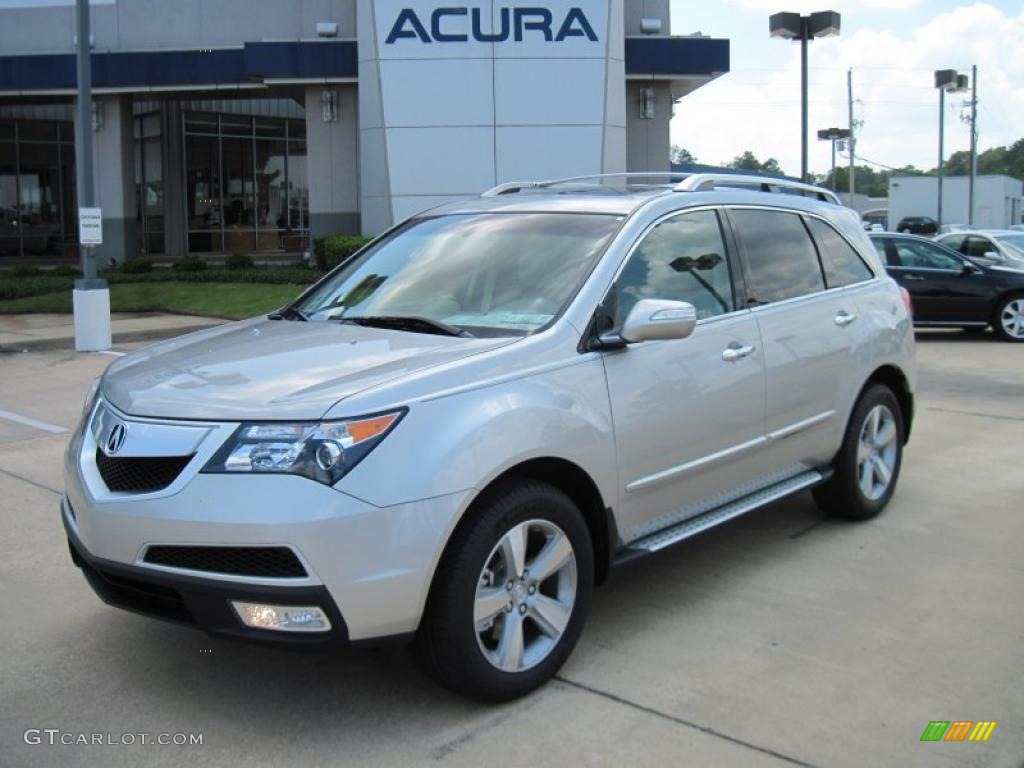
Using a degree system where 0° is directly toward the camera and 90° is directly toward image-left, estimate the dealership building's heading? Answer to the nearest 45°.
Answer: approximately 0°

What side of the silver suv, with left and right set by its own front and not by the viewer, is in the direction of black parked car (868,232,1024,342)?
back

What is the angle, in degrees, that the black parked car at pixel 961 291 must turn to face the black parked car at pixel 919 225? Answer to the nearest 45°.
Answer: approximately 90° to its left

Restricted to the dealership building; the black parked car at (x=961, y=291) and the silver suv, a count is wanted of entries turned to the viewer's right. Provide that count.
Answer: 1

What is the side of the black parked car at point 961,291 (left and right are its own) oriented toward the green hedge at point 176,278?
back

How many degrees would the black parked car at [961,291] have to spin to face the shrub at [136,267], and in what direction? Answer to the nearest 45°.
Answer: approximately 180°

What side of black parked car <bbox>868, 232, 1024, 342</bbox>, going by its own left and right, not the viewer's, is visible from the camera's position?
right

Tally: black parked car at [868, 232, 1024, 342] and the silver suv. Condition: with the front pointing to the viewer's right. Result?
1

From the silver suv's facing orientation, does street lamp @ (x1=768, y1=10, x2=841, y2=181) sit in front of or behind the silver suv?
behind

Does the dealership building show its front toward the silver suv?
yes

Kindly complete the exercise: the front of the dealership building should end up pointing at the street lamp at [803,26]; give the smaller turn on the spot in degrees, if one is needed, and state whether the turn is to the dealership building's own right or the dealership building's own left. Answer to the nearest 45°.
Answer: approximately 45° to the dealership building's own left

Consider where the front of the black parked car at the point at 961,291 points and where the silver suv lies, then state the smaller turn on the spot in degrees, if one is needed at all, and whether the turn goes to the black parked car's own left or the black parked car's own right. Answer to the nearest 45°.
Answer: approximately 90° to the black parked car's own right

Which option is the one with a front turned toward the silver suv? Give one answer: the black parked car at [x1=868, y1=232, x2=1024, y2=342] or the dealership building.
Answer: the dealership building

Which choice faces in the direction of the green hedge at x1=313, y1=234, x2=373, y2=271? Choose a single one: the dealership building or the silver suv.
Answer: the dealership building
